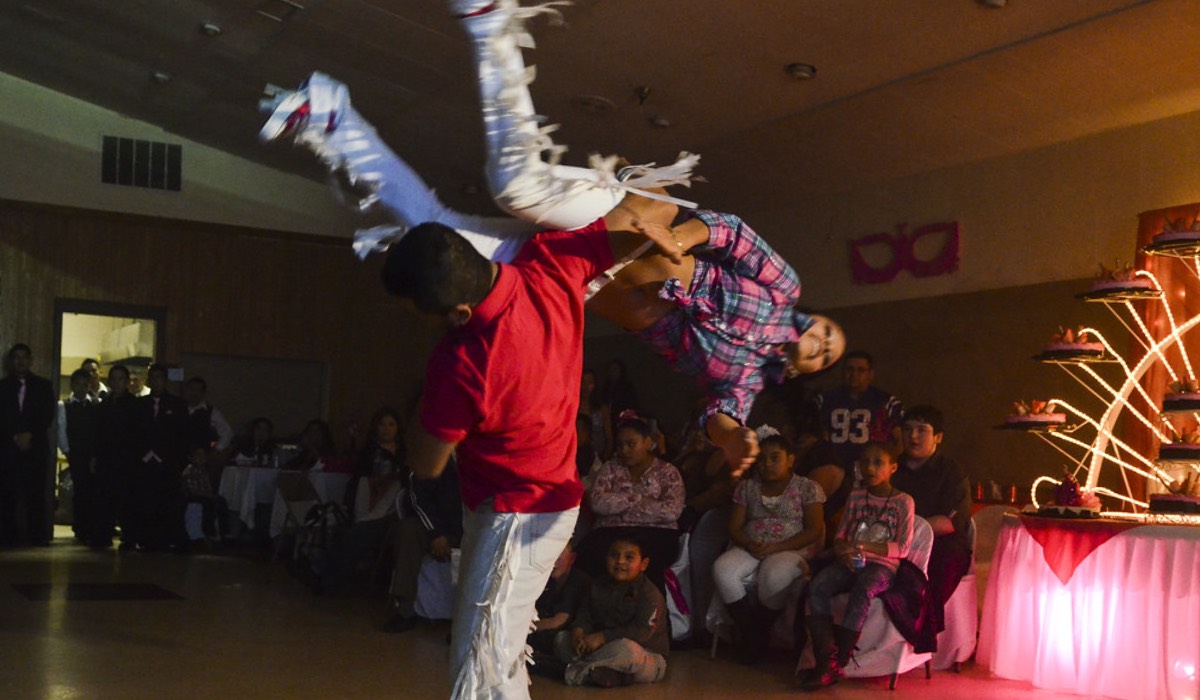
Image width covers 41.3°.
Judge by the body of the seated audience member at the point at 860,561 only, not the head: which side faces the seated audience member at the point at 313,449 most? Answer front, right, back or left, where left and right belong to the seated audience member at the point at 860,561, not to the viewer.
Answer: right

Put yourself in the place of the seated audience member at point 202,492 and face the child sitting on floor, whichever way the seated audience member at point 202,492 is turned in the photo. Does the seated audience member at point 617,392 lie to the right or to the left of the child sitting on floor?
left

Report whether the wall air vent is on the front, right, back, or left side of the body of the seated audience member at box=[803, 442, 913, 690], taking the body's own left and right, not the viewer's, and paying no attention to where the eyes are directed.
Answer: right

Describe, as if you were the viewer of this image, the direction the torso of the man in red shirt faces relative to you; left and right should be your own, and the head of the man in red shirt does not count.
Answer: facing away from the viewer and to the left of the viewer

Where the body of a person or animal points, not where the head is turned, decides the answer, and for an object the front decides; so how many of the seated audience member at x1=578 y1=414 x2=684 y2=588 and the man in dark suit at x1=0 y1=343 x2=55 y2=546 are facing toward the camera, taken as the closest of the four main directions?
2

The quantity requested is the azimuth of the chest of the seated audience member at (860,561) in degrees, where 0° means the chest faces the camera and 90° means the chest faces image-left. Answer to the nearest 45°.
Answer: approximately 45°

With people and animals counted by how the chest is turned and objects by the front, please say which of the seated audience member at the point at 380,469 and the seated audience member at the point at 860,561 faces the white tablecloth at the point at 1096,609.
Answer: the seated audience member at the point at 380,469

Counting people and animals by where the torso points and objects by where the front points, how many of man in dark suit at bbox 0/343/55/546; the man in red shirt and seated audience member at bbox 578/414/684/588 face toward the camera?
2

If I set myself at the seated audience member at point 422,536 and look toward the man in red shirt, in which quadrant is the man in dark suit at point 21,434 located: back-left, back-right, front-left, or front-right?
back-right

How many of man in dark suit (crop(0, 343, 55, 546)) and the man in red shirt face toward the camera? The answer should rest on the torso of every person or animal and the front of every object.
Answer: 1
